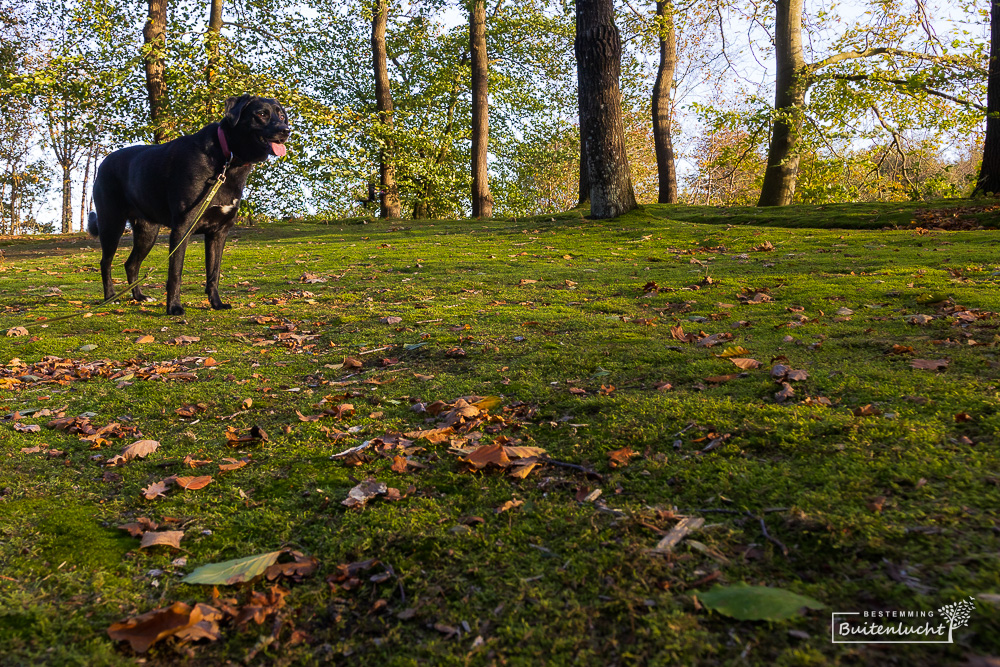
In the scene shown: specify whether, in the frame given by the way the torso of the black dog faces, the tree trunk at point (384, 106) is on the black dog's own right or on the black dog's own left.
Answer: on the black dog's own left

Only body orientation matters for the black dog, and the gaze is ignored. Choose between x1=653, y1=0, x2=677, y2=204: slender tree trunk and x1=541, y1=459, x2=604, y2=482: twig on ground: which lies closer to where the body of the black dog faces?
the twig on ground

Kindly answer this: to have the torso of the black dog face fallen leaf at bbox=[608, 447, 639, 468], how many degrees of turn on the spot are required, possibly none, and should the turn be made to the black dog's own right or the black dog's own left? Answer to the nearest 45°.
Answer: approximately 45° to the black dog's own right

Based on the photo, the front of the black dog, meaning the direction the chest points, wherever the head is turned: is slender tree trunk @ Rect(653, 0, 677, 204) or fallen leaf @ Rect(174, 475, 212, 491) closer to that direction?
the fallen leaf

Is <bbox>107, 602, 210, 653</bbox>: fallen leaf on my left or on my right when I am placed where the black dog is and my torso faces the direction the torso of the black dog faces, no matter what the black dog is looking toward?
on my right

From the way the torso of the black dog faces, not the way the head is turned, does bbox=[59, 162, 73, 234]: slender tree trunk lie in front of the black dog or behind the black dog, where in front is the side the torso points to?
behind

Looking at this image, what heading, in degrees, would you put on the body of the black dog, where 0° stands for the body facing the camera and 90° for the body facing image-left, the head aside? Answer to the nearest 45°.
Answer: approximately 315°

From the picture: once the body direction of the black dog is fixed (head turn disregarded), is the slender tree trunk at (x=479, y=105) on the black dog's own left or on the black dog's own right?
on the black dog's own left

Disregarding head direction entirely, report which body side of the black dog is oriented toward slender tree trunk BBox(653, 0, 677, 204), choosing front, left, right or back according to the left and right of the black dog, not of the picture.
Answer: left
